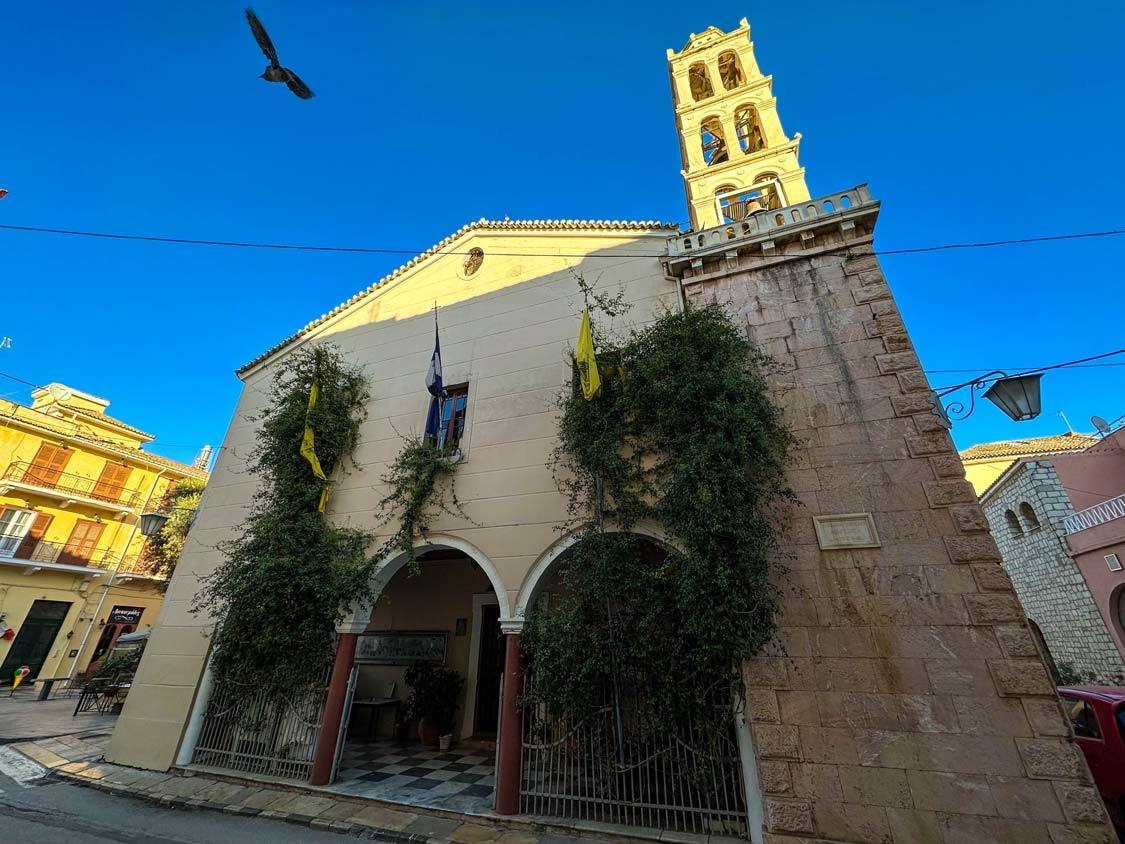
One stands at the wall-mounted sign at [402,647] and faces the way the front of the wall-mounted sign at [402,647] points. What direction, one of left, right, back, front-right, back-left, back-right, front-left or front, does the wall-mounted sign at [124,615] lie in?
back-right

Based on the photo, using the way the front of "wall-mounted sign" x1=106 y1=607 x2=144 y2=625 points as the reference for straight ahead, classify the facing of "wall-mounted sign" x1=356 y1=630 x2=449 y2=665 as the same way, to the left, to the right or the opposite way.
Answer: to the right

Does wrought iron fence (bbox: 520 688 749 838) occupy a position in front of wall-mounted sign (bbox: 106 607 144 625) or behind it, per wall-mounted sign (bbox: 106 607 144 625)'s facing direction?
in front

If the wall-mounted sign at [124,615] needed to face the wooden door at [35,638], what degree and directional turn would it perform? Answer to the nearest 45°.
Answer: approximately 90° to its right

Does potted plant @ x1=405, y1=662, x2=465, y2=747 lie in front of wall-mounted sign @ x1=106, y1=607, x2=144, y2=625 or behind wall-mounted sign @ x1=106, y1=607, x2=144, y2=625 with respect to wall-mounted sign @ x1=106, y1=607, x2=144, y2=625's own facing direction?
in front

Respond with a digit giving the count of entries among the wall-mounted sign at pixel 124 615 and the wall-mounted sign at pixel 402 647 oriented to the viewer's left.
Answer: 0

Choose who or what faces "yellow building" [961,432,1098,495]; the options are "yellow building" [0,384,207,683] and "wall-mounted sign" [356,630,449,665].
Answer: "yellow building" [0,384,207,683]

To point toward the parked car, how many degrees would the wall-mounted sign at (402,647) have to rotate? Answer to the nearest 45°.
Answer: approximately 45° to its left

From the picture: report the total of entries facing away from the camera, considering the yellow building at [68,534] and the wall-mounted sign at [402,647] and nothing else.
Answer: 0

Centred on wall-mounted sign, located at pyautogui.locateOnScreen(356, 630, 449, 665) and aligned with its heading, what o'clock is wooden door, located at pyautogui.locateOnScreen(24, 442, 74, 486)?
The wooden door is roughly at 4 o'clock from the wall-mounted sign.
